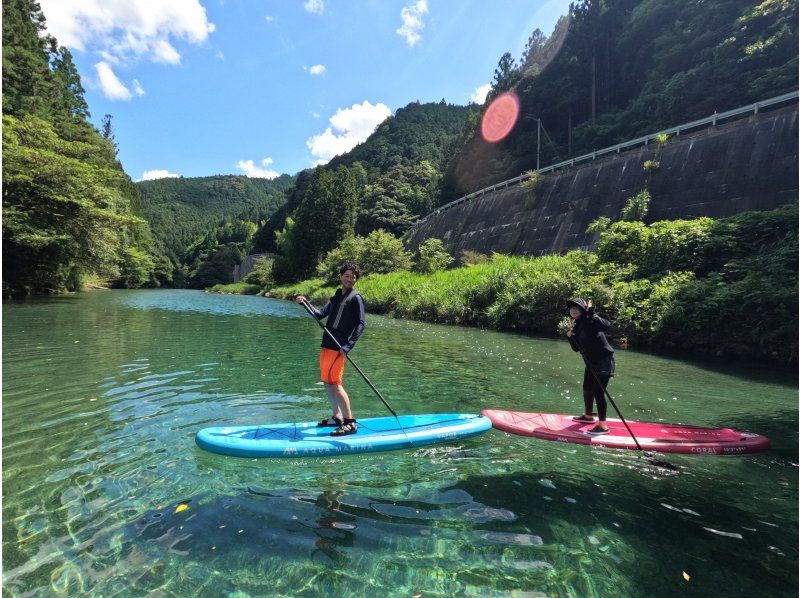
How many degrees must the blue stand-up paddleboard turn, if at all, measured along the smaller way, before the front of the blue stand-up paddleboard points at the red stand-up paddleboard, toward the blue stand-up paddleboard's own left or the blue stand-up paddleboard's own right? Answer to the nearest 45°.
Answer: approximately 180°

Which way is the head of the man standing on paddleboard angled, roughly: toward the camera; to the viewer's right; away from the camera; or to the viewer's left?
toward the camera

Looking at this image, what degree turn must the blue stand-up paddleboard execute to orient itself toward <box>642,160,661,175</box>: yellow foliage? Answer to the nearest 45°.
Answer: approximately 135° to its right

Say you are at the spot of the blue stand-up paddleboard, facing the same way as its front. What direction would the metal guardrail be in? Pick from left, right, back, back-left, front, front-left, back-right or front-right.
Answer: back-right

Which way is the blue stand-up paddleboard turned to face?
to the viewer's left

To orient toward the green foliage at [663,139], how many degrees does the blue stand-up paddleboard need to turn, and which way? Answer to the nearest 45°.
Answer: approximately 135° to its right

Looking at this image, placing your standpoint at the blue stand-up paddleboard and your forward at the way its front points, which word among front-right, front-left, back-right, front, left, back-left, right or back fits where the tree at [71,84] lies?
front-right
